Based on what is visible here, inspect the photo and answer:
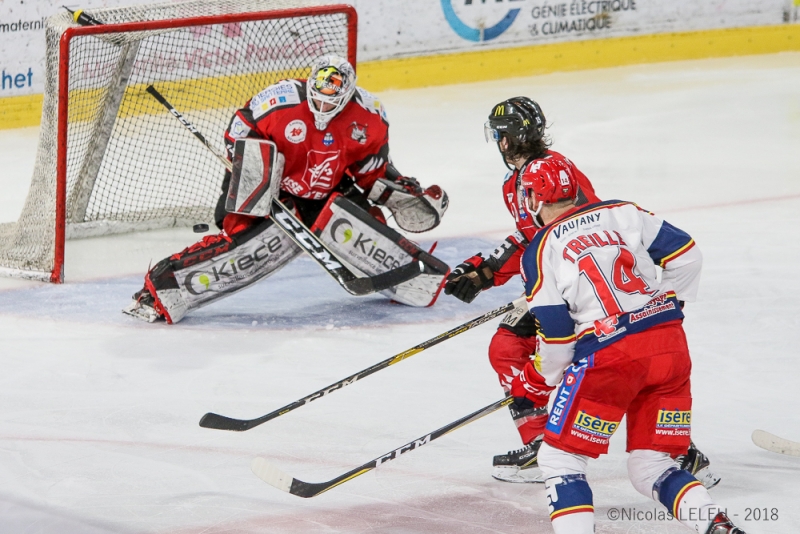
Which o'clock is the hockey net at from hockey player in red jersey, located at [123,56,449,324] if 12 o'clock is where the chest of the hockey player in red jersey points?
The hockey net is roughly at 5 o'clock from the hockey player in red jersey.

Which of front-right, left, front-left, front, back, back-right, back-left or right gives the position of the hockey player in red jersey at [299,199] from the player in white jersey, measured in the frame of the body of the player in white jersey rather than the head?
front

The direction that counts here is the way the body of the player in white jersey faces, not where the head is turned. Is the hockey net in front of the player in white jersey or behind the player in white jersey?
in front

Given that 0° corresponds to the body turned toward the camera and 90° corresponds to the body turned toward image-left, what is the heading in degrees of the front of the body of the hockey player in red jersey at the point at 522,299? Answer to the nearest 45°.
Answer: approximately 90°

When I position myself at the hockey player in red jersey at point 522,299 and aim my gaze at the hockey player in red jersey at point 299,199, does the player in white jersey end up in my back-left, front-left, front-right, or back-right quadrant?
back-left

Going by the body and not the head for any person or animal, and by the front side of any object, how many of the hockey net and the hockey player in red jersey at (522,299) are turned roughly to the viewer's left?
1

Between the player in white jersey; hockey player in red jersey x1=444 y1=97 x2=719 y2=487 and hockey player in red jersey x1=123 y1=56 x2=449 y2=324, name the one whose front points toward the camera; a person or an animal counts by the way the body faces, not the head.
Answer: hockey player in red jersey x1=123 y1=56 x2=449 y2=324

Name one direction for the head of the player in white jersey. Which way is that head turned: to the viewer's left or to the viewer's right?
to the viewer's left

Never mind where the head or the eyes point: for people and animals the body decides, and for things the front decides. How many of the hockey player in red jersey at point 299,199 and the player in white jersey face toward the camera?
1

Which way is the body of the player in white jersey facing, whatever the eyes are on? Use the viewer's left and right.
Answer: facing away from the viewer and to the left of the viewer

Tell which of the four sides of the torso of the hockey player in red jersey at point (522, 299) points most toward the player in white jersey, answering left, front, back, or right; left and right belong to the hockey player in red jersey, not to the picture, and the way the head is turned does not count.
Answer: left

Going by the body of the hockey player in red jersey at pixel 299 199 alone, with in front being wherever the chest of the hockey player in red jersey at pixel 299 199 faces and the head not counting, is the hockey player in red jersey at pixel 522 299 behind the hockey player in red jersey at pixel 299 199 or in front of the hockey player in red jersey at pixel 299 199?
in front

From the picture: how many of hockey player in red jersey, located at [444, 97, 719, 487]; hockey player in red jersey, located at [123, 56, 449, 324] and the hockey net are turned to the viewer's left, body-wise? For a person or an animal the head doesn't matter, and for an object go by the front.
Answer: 1

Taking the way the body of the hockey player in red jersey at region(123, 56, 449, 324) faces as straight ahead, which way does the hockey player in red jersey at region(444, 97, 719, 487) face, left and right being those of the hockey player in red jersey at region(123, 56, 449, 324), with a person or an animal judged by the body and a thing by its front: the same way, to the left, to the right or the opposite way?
to the right

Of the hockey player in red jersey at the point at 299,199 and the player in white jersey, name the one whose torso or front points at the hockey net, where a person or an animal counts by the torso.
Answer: the player in white jersey

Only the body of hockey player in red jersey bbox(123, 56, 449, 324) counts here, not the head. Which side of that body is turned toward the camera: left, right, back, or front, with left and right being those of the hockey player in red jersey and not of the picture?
front
